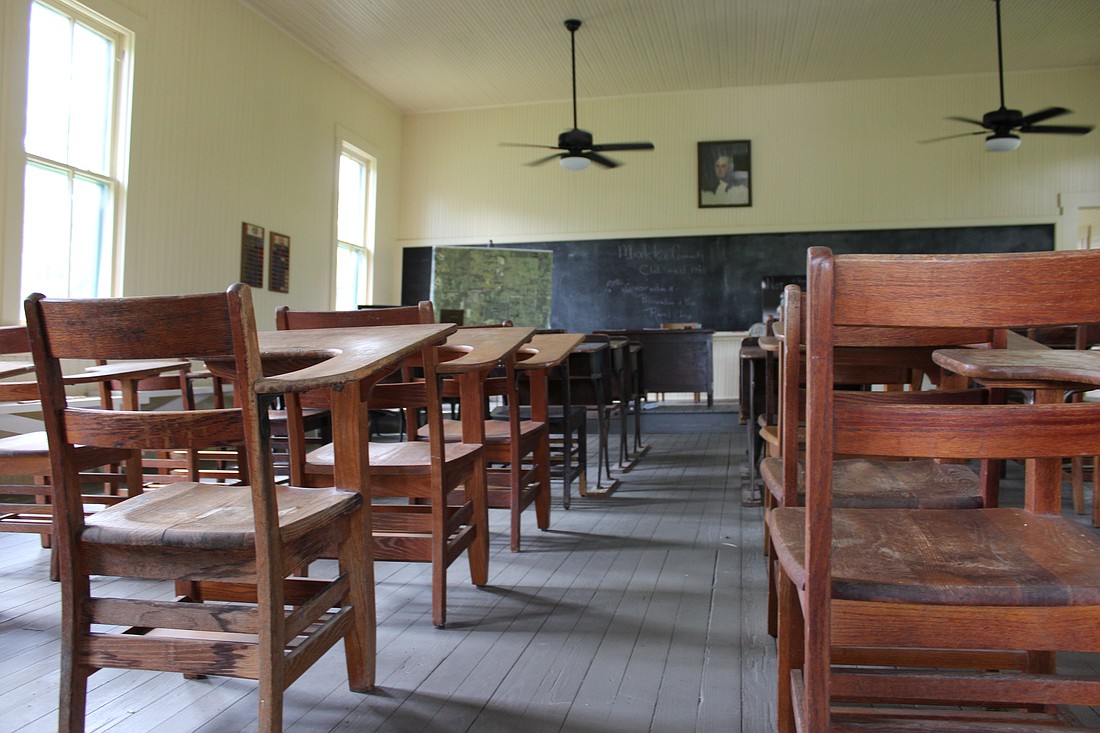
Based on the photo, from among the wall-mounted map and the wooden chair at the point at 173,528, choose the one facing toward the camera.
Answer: the wall-mounted map

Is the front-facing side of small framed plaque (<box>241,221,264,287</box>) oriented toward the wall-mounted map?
no

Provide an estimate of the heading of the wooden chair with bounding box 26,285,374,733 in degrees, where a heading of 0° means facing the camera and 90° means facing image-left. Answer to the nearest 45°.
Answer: approximately 225°

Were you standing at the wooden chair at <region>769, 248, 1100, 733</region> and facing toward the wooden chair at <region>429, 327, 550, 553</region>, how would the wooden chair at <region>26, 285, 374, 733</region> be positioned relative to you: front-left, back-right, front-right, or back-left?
front-left

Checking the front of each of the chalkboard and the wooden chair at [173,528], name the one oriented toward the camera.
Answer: the chalkboard

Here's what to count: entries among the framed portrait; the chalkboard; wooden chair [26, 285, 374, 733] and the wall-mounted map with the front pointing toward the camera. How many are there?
3

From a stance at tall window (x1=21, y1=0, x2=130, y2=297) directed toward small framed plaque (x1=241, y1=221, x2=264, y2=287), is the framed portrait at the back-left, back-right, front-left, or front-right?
front-right

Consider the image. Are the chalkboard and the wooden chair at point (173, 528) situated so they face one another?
yes

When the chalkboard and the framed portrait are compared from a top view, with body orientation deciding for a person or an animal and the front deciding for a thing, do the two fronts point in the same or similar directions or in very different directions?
same or similar directions

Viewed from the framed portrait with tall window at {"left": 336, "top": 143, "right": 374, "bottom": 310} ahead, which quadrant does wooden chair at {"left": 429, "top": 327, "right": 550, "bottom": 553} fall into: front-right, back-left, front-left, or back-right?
front-left

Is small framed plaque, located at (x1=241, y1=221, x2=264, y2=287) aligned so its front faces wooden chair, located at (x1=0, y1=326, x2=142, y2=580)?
no

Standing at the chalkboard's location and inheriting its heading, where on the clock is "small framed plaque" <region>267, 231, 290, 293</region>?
The small framed plaque is roughly at 2 o'clock from the chalkboard.

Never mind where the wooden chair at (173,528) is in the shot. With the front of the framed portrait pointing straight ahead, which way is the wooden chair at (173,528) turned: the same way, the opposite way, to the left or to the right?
the opposite way

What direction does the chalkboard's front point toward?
toward the camera

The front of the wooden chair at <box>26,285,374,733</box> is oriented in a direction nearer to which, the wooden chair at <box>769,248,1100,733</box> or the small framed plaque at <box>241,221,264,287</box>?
the small framed plaque

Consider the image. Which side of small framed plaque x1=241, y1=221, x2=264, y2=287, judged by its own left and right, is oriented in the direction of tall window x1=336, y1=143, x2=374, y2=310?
left

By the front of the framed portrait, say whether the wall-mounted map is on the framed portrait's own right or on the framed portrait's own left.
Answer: on the framed portrait's own right

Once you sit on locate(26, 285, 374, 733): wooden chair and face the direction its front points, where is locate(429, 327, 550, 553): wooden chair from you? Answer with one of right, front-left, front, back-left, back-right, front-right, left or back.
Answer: front

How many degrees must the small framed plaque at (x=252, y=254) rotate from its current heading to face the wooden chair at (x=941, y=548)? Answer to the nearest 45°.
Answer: approximately 45° to its right

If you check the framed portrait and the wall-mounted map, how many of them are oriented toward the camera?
2

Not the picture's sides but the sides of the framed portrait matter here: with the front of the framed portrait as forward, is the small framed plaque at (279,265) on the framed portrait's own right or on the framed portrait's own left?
on the framed portrait's own right
